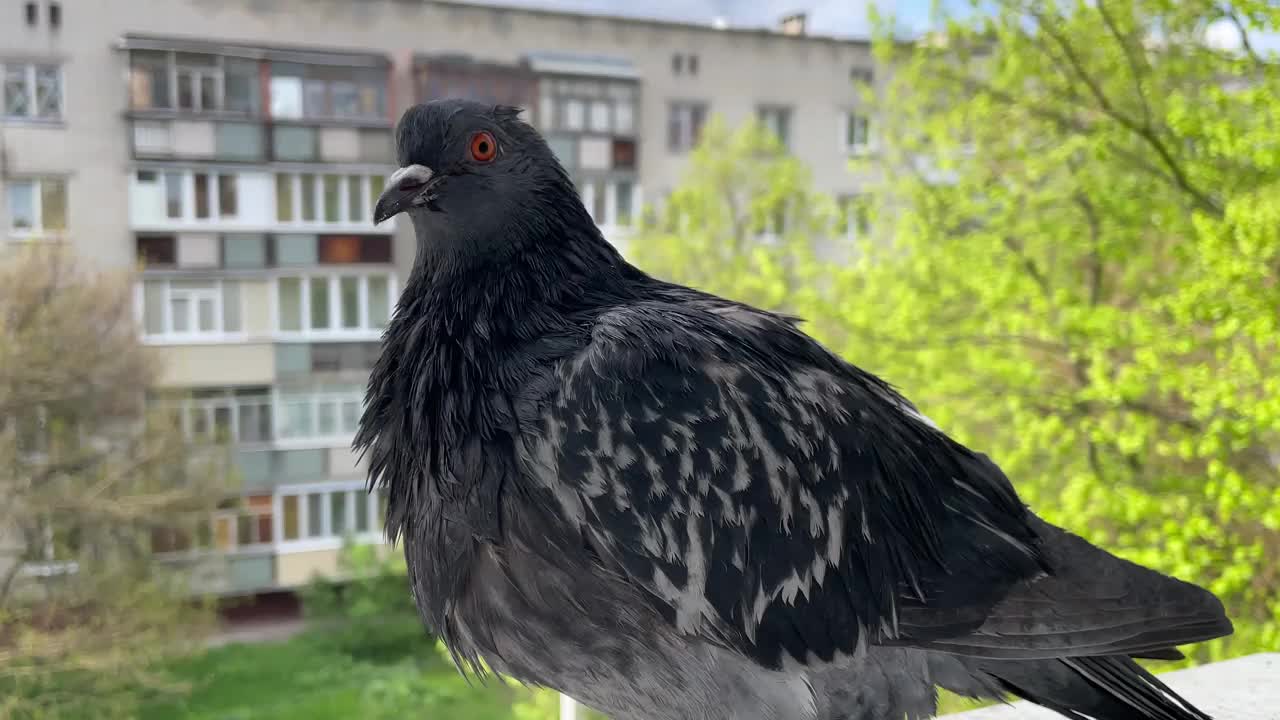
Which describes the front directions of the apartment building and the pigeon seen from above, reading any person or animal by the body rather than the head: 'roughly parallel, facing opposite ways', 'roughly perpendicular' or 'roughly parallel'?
roughly perpendicular

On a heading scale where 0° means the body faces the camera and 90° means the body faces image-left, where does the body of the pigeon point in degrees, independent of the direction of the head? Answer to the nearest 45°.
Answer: approximately 90°

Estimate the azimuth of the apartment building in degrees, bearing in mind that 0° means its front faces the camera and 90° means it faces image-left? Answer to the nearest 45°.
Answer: approximately 0°

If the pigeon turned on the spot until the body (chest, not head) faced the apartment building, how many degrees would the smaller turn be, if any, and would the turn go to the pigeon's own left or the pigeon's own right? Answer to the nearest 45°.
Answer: approximately 45° to the pigeon's own right

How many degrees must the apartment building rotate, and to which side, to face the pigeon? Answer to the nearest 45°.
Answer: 0° — it already faces it

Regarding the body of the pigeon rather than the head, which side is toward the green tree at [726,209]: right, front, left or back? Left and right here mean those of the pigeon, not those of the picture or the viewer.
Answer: right

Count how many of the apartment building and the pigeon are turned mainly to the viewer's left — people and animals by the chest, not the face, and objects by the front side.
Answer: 1

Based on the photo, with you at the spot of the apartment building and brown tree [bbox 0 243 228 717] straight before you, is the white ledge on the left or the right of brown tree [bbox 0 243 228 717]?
left
